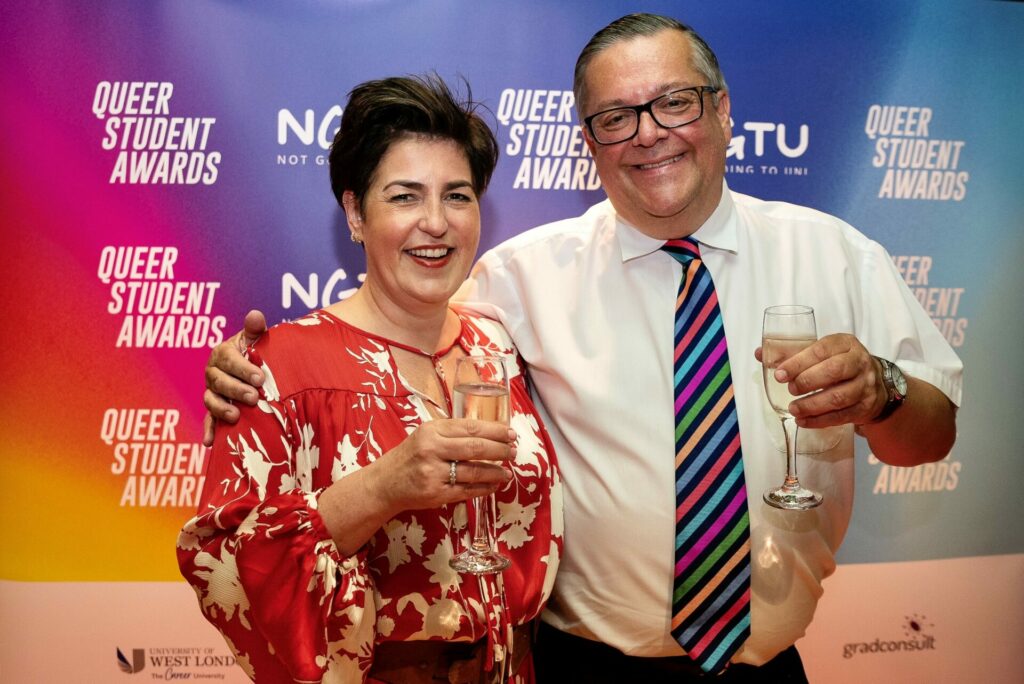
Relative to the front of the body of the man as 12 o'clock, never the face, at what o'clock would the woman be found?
The woman is roughly at 2 o'clock from the man.

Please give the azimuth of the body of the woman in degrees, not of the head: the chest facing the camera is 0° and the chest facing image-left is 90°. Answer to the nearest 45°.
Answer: approximately 315°

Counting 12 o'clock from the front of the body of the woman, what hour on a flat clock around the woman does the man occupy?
The man is roughly at 10 o'clock from the woman.

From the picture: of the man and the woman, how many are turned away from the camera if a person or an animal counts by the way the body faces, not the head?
0
